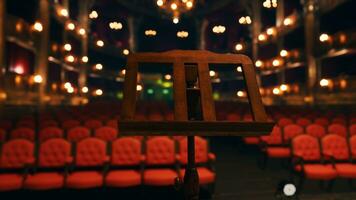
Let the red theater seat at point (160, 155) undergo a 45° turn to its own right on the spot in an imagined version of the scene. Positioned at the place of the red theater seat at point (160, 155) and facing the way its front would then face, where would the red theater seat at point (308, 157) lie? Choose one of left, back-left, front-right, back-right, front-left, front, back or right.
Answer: back-left

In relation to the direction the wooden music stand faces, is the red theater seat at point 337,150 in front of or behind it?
behind

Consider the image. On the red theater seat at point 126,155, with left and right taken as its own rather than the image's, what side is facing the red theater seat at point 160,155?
left

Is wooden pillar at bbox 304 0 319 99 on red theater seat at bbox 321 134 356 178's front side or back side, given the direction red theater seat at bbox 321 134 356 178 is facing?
on the back side

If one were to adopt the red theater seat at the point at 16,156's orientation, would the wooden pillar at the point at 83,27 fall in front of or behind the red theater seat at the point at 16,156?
behind

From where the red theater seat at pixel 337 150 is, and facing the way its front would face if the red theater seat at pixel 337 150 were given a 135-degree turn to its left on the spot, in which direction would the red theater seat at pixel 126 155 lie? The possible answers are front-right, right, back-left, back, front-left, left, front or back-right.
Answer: back-left

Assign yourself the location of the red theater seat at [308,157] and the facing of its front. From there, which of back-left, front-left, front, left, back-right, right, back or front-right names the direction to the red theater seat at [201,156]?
right

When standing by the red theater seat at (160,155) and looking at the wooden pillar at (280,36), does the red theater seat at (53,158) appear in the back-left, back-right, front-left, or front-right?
back-left

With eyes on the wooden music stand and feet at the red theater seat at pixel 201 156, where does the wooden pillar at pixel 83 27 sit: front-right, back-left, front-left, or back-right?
back-right

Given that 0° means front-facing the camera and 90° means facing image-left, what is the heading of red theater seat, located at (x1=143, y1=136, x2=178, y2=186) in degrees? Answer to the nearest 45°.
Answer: approximately 0°
